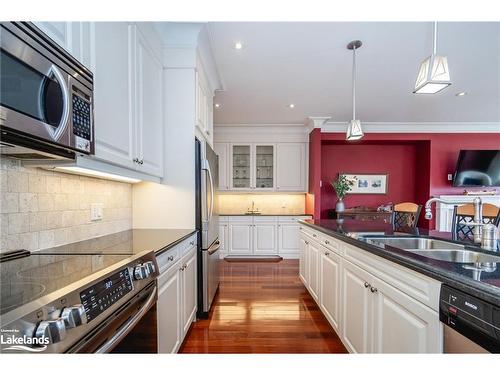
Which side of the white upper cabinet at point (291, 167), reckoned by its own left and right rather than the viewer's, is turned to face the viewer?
front

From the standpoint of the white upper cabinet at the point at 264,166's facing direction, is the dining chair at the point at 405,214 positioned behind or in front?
in front

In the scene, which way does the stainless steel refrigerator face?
to the viewer's right

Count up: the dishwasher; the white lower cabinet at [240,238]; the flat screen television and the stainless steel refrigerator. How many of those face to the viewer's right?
1

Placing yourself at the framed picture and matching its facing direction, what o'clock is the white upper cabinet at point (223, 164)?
The white upper cabinet is roughly at 2 o'clock from the framed picture.

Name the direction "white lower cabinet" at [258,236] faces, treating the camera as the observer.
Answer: facing the viewer

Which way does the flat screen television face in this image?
toward the camera

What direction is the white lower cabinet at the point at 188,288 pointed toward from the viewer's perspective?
to the viewer's right
